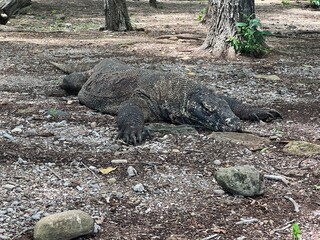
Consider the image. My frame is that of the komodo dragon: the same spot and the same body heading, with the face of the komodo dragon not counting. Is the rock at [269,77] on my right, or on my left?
on my left

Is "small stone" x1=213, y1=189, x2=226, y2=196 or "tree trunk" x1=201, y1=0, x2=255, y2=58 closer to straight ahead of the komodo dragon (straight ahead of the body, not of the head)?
the small stone

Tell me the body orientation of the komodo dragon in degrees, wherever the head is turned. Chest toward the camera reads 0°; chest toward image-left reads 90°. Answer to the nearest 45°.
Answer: approximately 315°

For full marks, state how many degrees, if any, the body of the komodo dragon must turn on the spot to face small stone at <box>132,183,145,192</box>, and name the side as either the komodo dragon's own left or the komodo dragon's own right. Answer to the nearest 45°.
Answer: approximately 45° to the komodo dragon's own right

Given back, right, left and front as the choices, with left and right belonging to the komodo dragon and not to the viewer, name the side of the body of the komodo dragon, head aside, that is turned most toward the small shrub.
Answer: left

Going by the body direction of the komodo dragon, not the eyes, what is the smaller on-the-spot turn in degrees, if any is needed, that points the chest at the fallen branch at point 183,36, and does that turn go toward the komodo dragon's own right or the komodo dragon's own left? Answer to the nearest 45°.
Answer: approximately 135° to the komodo dragon's own left

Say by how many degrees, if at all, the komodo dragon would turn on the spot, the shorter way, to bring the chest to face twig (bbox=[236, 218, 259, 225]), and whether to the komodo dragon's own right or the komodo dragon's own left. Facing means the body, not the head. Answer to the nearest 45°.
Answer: approximately 45° to the komodo dragon's own right

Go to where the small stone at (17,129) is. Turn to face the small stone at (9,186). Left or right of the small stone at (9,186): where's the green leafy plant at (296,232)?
left

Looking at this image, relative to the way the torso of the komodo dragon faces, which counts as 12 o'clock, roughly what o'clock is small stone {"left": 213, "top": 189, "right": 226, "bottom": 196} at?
The small stone is roughly at 1 o'clock from the komodo dragon.

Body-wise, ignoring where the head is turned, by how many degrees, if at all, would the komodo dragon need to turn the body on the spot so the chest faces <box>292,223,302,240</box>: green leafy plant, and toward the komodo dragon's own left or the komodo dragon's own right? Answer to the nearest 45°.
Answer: approximately 45° to the komodo dragon's own right

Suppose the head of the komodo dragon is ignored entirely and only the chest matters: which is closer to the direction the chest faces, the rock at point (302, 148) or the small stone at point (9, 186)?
the rock

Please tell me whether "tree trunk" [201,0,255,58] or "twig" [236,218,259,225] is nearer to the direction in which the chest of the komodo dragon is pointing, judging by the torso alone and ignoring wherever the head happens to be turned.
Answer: the twig

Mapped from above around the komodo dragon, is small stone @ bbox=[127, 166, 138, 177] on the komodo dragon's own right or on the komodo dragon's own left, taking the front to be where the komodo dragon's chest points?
on the komodo dragon's own right

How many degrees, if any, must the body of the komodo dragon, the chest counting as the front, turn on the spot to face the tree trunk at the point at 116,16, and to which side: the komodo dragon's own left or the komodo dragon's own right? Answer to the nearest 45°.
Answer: approximately 135° to the komodo dragon's own left

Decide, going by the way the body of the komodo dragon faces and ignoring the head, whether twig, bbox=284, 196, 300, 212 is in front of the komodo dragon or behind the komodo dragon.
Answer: in front

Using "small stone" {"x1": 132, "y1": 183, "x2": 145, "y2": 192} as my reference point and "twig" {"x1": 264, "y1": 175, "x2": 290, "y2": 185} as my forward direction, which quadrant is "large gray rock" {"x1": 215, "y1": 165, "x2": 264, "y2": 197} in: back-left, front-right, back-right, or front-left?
front-right

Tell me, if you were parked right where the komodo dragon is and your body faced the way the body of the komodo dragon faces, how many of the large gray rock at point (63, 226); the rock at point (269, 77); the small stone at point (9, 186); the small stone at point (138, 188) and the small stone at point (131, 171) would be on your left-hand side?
1

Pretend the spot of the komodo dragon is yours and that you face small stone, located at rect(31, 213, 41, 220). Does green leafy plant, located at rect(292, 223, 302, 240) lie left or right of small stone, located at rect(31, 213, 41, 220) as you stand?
left
